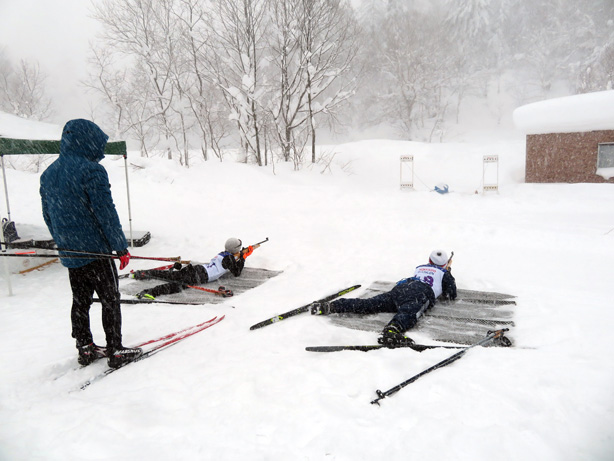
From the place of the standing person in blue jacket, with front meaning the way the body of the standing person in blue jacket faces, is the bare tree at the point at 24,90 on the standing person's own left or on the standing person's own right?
on the standing person's own left

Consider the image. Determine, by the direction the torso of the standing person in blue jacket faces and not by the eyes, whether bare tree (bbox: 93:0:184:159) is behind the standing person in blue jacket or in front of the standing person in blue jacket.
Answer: in front

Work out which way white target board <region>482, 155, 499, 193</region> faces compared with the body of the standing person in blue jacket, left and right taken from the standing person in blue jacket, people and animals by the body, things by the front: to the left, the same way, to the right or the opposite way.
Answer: the opposite way

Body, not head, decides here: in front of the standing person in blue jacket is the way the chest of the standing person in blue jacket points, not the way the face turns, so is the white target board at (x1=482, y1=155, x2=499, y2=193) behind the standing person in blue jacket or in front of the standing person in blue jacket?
in front

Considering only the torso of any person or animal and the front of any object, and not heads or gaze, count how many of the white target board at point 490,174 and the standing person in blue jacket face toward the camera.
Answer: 1

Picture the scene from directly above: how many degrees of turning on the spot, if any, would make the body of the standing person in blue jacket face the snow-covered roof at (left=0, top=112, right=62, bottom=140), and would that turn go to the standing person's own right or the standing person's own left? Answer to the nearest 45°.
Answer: approximately 45° to the standing person's own left

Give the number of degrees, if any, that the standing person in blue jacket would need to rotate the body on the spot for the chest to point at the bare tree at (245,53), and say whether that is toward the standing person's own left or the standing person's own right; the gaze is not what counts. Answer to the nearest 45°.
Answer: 0° — they already face it

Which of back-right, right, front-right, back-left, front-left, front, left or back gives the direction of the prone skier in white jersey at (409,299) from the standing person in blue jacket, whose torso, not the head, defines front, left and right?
front-right

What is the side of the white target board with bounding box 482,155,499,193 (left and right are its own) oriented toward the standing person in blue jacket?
front

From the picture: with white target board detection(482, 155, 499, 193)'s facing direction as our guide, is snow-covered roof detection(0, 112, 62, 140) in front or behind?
in front

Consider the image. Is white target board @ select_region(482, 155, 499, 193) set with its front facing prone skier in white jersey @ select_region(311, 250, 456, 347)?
yes

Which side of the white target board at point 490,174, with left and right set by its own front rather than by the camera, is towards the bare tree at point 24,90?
right

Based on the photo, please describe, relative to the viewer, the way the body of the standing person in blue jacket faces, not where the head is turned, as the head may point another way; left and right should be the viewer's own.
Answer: facing away from the viewer and to the right of the viewer

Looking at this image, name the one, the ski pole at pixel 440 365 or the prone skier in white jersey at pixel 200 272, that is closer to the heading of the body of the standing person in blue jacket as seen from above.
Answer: the prone skier in white jersey

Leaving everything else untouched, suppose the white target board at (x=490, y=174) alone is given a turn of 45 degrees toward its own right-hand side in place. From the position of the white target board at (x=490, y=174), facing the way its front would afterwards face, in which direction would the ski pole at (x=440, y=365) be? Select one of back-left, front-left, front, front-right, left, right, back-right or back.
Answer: front-left

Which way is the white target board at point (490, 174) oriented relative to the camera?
toward the camera
